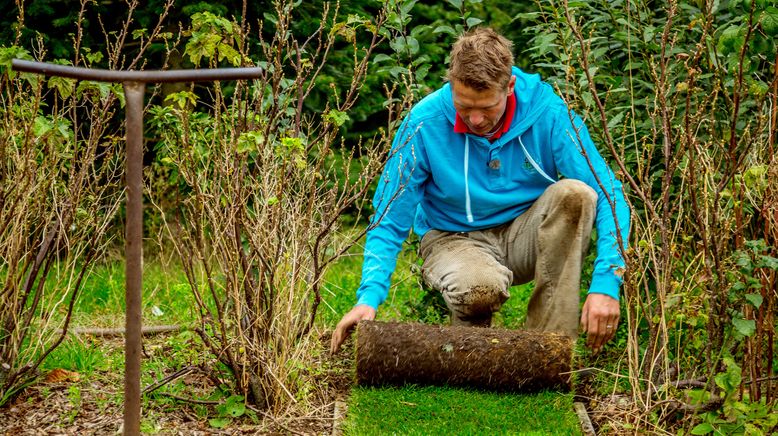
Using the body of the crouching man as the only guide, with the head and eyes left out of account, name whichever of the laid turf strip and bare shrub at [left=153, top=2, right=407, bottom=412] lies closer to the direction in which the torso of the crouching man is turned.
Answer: the laid turf strip

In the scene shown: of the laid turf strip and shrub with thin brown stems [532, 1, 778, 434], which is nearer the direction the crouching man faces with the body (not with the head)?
the laid turf strip

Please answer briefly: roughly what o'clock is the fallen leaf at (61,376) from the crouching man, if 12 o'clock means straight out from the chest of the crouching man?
The fallen leaf is roughly at 2 o'clock from the crouching man.

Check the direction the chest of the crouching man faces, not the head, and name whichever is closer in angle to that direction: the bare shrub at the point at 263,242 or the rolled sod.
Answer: the rolled sod

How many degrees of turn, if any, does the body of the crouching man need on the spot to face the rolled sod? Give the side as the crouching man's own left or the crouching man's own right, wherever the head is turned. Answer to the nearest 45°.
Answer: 0° — they already face it

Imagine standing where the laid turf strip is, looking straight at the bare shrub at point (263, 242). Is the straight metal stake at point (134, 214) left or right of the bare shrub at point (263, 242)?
left

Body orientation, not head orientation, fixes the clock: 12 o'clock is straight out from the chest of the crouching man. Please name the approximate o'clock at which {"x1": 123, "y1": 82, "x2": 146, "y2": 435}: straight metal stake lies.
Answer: The straight metal stake is roughly at 1 o'clock from the crouching man.

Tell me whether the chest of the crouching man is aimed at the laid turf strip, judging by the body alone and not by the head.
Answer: yes

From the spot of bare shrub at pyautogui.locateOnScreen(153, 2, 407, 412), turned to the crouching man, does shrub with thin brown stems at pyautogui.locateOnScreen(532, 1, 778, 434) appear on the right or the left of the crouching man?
right

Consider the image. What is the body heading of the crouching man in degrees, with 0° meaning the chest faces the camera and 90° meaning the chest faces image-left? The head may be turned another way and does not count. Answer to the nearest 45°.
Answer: approximately 0°
